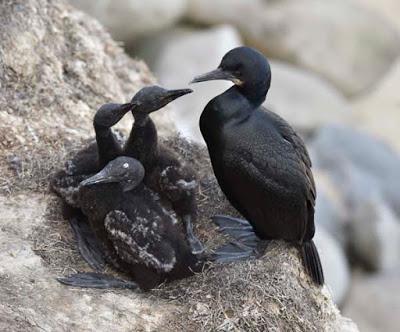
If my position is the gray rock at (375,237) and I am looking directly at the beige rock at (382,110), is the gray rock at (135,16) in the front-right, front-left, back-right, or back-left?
front-left

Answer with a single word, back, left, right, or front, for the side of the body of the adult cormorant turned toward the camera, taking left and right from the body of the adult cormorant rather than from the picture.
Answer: left

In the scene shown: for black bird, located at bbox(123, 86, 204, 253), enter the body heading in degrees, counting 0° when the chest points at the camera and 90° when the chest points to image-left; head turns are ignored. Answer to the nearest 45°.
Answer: approximately 270°

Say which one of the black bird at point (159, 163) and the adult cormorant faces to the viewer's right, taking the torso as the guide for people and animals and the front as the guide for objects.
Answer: the black bird

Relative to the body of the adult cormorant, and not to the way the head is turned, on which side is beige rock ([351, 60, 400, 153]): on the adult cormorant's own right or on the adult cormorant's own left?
on the adult cormorant's own right

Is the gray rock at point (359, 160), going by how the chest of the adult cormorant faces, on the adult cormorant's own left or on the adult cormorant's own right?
on the adult cormorant's own right

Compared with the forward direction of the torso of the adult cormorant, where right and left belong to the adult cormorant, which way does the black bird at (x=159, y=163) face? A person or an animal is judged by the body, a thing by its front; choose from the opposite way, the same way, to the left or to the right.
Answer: the opposite way

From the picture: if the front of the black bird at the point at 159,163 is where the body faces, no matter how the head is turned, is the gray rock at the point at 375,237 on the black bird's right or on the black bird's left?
on the black bird's left

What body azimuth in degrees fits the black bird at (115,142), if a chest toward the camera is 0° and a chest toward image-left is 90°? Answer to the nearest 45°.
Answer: approximately 270°

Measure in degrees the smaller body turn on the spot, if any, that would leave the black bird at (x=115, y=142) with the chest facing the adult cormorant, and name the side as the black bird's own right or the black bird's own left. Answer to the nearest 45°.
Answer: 0° — it already faces it

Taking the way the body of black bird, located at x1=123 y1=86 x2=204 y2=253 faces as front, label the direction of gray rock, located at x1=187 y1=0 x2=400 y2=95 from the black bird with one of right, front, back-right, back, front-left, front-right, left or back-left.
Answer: left

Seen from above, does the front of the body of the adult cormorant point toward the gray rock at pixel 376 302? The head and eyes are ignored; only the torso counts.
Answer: no

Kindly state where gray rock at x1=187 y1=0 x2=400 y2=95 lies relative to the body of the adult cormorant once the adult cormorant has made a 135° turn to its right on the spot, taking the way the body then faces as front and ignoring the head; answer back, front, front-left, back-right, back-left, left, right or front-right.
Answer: front-left
